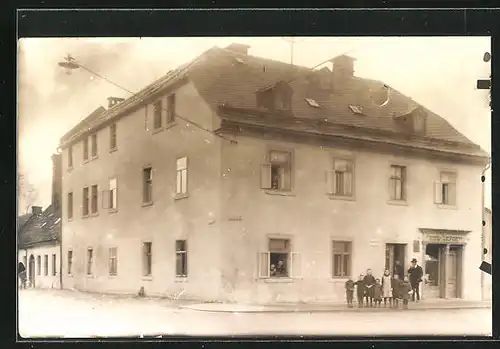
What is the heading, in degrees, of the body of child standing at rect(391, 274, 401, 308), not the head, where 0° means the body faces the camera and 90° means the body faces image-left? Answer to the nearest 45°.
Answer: approximately 0°

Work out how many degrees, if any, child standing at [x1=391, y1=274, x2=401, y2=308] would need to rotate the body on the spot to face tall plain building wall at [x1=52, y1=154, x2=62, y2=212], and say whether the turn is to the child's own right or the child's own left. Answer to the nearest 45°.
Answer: approximately 90° to the child's own right

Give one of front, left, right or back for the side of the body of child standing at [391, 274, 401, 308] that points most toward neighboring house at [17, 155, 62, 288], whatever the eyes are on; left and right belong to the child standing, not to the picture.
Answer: right
